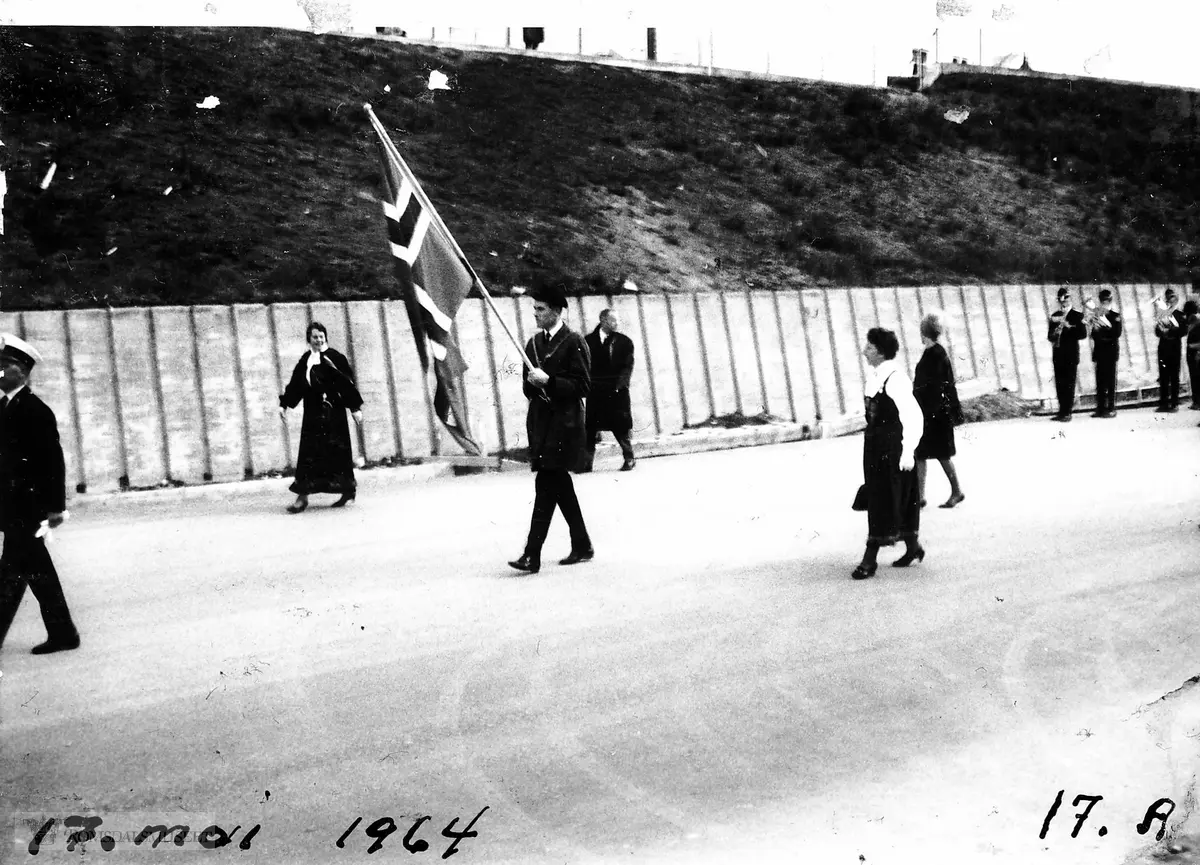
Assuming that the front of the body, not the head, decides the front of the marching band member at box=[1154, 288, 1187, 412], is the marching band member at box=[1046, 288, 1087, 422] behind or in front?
in front

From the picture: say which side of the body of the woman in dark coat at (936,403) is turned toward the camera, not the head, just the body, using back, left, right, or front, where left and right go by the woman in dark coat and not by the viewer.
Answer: left

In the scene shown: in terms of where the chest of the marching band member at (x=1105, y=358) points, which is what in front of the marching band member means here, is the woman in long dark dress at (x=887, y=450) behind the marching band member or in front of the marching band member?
in front

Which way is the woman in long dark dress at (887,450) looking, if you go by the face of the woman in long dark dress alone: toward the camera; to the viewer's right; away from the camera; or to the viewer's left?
to the viewer's left

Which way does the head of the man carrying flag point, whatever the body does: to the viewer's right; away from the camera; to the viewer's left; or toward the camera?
to the viewer's left

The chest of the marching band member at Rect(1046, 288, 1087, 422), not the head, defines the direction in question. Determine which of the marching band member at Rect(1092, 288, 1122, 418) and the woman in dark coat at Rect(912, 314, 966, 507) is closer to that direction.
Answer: the woman in dark coat

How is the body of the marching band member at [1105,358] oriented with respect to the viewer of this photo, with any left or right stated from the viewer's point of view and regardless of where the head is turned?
facing the viewer and to the left of the viewer

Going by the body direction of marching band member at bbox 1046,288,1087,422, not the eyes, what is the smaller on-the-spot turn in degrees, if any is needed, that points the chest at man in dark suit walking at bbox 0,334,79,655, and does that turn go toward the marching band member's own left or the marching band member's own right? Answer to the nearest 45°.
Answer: approximately 45° to the marching band member's own left

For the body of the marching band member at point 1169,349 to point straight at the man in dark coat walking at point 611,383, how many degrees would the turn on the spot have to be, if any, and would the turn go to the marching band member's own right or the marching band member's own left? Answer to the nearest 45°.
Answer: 0° — they already face them

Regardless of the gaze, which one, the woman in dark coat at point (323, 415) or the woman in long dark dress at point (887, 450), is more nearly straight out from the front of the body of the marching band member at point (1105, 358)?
the woman in dark coat

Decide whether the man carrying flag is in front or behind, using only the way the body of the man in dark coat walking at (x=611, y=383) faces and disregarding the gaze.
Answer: in front

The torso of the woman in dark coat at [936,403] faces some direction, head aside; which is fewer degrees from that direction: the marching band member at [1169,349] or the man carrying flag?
the man carrying flag
